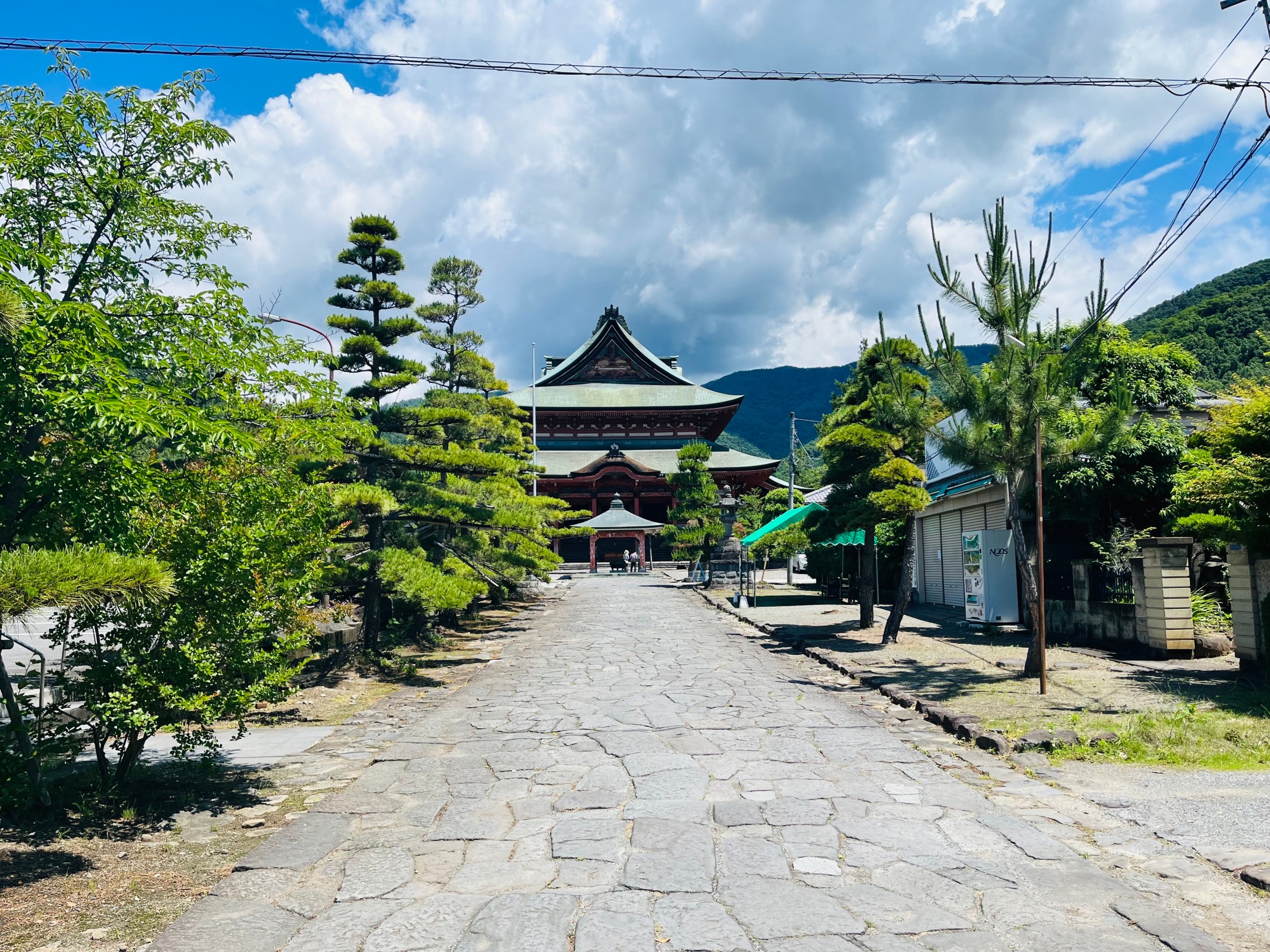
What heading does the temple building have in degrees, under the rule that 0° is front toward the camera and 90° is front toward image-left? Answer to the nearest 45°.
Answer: approximately 0°

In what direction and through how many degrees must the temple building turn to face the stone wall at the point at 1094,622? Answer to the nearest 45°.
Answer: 0° — it already faces it

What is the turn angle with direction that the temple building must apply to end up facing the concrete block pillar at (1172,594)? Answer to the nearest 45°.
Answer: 0° — it already faces it

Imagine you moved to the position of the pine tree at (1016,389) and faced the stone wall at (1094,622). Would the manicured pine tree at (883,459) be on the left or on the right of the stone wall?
left

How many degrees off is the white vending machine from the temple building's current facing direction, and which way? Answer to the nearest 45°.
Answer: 0° — it already faces it

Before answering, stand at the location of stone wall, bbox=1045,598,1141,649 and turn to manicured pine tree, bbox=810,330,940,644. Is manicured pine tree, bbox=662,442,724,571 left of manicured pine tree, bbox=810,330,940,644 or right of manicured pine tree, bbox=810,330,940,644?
right

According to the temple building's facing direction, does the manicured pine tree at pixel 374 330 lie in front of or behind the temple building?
in front

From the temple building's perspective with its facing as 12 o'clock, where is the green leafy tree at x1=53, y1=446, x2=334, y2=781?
The green leafy tree is roughly at 12 o'clock from the temple building.

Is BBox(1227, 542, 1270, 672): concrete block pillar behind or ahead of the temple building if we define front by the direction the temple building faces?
ahead

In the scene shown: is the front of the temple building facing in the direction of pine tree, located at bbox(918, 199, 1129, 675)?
yes
